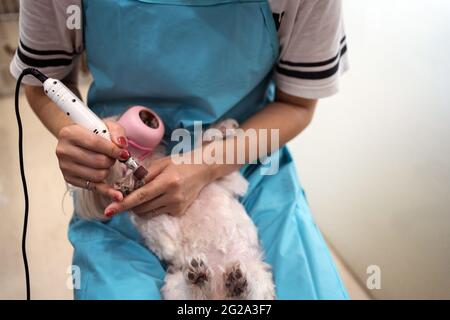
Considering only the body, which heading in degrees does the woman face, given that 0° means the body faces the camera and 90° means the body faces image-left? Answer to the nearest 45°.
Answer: approximately 0°
